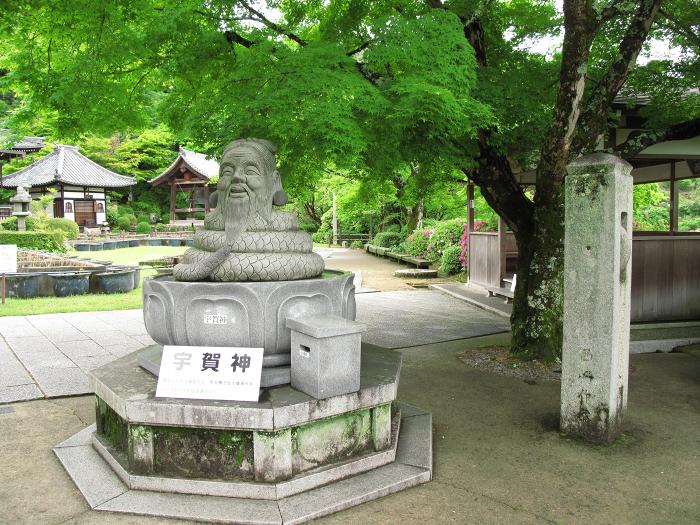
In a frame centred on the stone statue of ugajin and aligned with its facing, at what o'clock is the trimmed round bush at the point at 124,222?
The trimmed round bush is roughly at 4 o'clock from the stone statue of ugajin.

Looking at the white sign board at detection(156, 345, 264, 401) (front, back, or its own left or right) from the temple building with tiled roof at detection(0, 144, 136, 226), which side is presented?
back

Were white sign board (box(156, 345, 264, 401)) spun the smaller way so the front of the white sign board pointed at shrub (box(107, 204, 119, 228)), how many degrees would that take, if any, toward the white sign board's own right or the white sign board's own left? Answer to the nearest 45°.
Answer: approximately 180°

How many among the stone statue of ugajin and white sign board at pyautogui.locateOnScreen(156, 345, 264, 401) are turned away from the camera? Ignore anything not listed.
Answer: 0

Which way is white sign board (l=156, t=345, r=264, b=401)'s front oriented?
toward the camera

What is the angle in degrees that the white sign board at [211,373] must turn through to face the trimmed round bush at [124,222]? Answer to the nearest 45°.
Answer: approximately 180°

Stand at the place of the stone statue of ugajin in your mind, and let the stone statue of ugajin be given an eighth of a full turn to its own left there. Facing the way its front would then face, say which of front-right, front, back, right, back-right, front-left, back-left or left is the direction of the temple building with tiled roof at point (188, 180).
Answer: back

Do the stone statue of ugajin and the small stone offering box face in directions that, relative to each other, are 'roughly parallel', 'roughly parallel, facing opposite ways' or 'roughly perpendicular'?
roughly parallel

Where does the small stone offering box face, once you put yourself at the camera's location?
facing the viewer and to the left of the viewer

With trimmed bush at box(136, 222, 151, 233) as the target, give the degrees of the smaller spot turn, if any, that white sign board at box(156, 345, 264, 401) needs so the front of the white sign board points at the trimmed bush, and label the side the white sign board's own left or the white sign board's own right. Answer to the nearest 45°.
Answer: approximately 180°

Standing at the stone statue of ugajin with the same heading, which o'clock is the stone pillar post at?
The stone pillar post is roughly at 8 o'clock from the stone statue of ugajin.

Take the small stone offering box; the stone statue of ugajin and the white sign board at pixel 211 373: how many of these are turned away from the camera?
0

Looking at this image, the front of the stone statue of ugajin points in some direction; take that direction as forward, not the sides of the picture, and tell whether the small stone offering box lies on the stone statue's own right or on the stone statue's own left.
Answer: on the stone statue's own left
